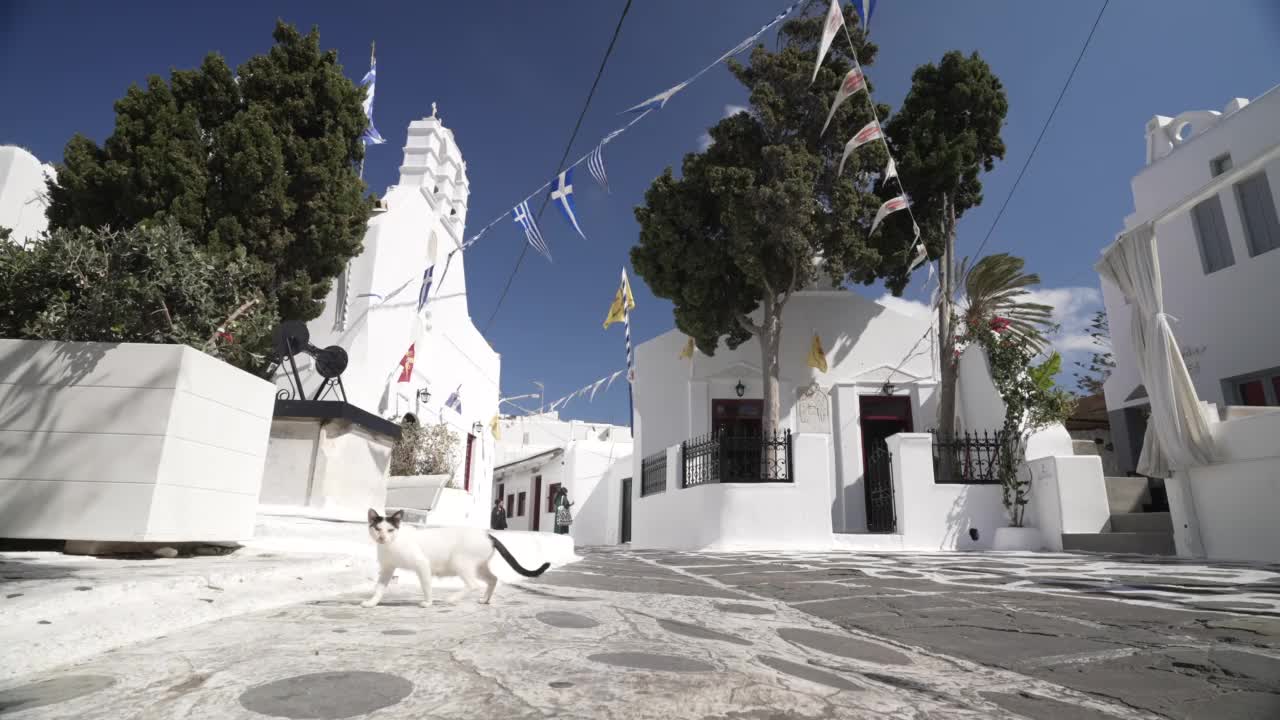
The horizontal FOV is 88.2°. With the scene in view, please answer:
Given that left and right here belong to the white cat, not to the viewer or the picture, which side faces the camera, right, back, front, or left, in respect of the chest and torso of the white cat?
left

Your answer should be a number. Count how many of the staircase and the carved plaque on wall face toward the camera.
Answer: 2

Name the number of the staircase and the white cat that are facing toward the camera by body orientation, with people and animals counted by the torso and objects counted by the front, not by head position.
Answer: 1

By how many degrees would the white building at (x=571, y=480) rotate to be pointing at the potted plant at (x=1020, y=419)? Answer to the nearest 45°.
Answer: approximately 90° to its left

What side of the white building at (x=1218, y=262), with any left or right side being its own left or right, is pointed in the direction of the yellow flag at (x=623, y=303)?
front

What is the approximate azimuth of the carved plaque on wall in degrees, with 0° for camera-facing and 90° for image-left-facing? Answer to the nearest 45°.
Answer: approximately 0°

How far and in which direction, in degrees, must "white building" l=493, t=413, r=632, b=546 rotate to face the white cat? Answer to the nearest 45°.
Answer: approximately 45° to its left

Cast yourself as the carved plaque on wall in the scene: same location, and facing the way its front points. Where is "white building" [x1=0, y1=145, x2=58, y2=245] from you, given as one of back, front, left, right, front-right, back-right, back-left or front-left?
front-right

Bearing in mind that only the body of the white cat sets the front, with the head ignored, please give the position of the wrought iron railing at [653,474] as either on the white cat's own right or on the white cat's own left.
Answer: on the white cat's own right

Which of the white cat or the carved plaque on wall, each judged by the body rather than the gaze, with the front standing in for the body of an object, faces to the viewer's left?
the white cat

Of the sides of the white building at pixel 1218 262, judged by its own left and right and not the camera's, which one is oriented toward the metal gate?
front
